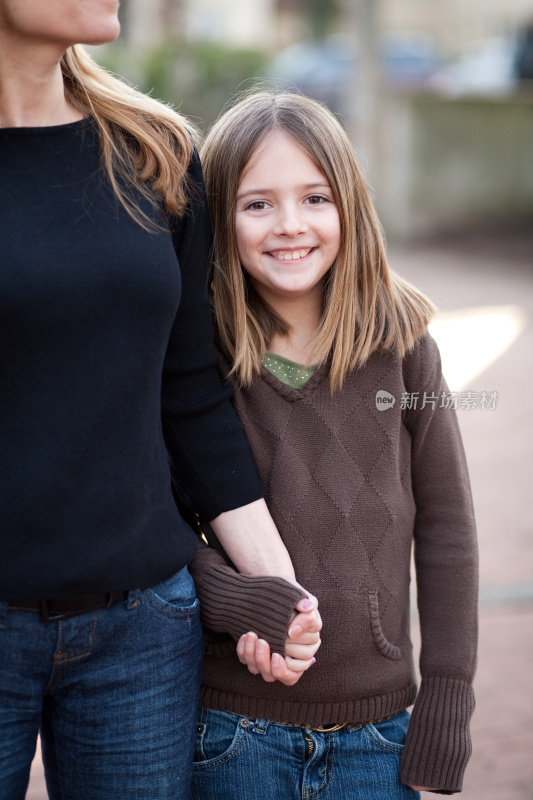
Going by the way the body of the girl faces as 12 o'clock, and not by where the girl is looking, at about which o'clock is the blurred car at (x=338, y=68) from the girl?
The blurred car is roughly at 6 o'clock from the girl.

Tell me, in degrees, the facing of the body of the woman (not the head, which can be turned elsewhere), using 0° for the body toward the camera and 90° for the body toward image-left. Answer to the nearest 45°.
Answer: approximately 0°

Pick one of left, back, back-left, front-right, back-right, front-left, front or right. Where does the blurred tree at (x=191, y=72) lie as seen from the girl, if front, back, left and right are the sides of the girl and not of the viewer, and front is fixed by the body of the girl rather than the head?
back

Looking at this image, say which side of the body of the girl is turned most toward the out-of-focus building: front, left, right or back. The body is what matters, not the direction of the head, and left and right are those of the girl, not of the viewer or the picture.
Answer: back

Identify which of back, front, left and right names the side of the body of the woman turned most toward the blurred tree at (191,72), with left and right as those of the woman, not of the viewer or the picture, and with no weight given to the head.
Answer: back

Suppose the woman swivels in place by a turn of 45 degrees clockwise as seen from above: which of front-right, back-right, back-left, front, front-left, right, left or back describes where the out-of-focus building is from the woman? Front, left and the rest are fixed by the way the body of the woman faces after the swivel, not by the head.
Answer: back-right

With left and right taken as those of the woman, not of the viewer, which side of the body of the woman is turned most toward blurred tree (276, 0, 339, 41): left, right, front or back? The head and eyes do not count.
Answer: back

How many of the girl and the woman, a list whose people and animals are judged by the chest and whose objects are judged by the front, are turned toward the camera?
2

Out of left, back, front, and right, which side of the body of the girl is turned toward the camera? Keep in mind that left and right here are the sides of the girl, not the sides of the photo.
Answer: front

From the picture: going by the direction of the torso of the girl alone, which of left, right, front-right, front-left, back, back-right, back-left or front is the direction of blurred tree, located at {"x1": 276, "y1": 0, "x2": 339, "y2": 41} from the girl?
back

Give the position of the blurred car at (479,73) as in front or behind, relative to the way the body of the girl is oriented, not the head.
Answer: behind

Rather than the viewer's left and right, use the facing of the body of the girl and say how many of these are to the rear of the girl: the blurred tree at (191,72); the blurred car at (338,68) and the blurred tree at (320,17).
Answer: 3
